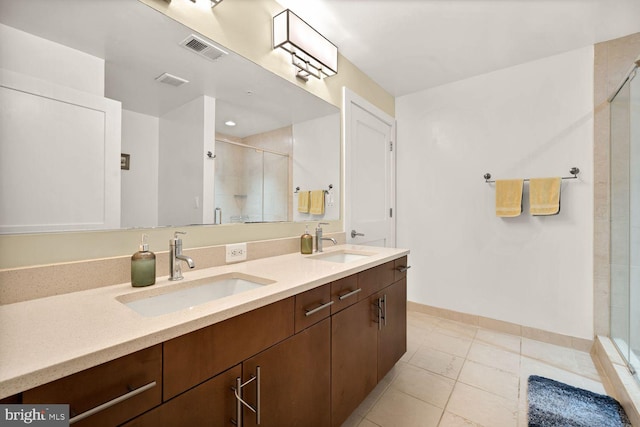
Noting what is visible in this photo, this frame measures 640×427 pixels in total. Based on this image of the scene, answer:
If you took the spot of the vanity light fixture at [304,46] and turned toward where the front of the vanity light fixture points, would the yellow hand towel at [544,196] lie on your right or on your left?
on your left

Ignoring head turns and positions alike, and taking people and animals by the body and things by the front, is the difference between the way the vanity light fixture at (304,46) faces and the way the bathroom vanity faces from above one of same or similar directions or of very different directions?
same or similar directions

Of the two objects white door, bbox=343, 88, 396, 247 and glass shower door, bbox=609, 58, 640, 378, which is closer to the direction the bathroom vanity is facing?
the glass shower door

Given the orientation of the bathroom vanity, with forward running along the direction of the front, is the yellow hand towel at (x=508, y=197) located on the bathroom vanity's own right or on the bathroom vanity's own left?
on the bathroom vanity's own left

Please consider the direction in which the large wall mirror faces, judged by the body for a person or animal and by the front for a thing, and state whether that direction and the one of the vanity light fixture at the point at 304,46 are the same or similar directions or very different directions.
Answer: same or similar directions

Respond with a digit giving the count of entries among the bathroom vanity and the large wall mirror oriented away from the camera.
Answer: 0

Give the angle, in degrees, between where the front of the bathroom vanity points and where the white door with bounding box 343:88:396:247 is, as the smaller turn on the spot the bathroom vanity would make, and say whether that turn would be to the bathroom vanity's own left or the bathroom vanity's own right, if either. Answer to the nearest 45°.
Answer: approximately 90° to the bathroom vanity's own left

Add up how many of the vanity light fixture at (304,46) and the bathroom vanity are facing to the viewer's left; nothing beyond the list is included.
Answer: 0

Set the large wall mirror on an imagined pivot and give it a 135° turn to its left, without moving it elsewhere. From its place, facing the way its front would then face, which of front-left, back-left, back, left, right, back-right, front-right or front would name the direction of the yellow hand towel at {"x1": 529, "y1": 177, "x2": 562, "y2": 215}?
right

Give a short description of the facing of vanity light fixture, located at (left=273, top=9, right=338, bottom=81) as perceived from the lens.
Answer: facing the viewer and to the right of the viewer

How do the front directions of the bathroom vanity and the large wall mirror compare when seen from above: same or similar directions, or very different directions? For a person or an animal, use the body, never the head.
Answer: same or similar directions

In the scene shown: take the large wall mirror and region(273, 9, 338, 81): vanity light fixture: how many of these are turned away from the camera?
0

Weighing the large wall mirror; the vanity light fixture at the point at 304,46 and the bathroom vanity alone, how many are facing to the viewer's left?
0
